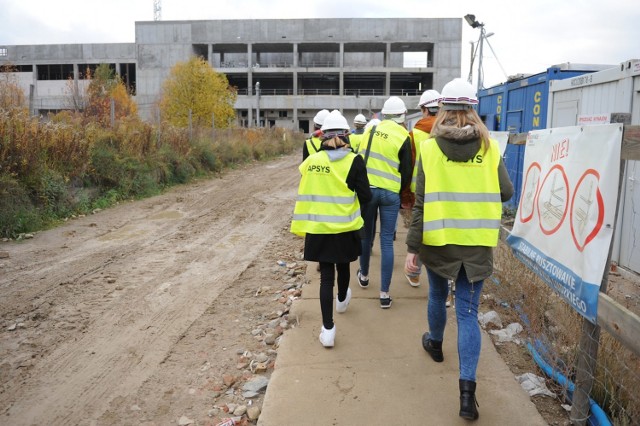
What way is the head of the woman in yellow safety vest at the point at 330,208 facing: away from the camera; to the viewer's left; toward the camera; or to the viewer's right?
away from the camera

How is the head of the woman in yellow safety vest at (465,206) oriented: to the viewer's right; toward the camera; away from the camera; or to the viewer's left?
away from the camera

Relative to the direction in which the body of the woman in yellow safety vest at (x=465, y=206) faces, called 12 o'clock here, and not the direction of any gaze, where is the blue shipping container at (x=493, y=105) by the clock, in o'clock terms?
The blue shipping container is roughly at 12 o'clock from the woman in yellow safety vest.

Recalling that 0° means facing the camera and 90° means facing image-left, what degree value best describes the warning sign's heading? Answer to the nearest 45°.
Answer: approximately 45°

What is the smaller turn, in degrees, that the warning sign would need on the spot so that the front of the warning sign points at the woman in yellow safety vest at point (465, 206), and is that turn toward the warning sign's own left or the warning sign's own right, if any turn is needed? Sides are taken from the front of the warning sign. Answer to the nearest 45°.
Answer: approximately 45° to the warning sign's own right

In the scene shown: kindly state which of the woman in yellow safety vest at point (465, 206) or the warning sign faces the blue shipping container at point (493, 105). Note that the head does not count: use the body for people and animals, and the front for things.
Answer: the woman in yellow safety vest

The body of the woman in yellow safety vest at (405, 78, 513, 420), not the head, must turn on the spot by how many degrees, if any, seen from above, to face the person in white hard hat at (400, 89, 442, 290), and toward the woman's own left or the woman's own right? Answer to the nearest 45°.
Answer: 0° — they already face them

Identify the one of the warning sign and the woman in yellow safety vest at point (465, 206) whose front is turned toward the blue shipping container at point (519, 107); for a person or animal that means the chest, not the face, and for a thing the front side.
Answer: the woman in yellow safety vest

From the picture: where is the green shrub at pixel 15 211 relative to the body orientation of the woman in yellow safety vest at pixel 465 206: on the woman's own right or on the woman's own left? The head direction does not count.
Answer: on the woman's own left

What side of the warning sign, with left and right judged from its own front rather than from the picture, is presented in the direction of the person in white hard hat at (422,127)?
right

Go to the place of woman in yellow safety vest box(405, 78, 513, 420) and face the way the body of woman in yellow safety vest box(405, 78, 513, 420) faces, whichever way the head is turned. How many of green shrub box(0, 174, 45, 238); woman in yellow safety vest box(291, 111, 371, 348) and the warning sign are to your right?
1

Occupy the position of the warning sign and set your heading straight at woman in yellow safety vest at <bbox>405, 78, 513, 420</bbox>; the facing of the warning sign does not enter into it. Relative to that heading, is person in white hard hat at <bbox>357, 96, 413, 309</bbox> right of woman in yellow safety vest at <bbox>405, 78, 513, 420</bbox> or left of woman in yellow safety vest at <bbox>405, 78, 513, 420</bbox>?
right

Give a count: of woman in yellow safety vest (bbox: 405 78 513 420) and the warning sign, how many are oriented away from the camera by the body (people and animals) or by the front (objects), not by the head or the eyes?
1

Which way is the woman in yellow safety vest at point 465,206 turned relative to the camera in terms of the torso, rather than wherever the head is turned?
away from the camera

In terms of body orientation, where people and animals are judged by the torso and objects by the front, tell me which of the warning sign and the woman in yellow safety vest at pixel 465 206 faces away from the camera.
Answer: the woman in yellow safety vest

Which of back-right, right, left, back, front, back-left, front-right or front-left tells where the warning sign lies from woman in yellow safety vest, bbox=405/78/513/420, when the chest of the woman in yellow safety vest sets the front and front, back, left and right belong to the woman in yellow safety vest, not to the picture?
right
